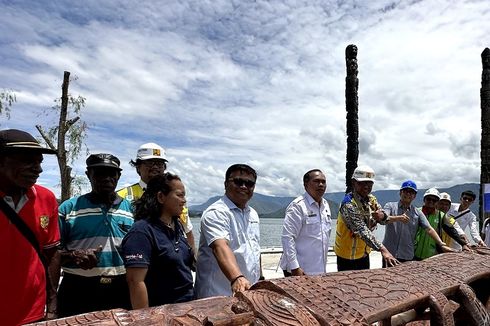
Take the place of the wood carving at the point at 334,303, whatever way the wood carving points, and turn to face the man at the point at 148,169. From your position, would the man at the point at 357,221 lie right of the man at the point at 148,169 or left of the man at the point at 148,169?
right

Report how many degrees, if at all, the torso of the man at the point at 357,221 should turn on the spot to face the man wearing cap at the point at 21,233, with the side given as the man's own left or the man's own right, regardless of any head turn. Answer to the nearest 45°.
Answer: approximately 90° to the man's own right

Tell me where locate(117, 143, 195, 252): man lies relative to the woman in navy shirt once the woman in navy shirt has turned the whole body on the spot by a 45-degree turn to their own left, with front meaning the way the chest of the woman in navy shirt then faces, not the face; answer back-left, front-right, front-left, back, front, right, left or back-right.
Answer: left

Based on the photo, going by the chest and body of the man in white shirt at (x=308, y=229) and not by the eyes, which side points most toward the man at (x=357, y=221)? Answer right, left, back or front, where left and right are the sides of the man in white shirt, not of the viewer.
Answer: left

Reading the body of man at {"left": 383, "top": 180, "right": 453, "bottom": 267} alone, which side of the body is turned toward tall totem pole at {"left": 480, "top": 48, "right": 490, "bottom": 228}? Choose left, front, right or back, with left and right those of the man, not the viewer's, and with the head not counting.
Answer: back

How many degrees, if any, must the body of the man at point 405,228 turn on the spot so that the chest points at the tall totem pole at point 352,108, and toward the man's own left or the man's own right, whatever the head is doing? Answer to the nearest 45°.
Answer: approximately 180°

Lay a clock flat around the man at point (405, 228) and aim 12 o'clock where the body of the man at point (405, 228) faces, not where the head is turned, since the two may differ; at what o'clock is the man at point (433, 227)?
the man at point (433, 227) is roughly at 7 o'clock from the man at point (405, 228).

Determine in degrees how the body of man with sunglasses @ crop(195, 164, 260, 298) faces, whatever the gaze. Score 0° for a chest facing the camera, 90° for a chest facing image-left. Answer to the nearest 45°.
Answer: approximately 315°

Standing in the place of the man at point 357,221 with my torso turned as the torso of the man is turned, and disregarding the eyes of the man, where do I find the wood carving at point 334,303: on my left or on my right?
on my right

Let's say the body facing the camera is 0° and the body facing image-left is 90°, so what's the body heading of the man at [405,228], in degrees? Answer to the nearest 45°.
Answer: approximately 0°
